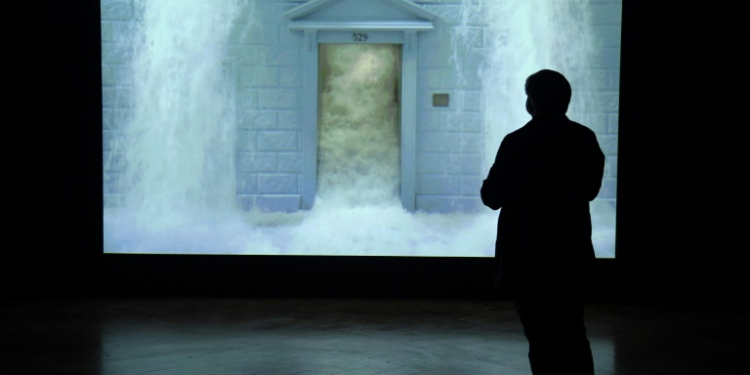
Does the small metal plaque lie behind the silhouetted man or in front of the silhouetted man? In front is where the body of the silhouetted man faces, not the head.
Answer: in front

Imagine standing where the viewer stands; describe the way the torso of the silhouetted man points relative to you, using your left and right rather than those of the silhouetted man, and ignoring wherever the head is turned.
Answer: facing away from the viewer and to the left of the viewer
